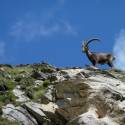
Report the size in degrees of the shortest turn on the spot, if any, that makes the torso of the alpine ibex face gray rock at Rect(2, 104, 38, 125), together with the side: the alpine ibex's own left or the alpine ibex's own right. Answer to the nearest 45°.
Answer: approximately 45° to the alpine ibex's own left

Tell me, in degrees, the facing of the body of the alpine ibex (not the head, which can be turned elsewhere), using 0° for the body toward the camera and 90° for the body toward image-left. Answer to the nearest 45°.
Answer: approximately 90°
